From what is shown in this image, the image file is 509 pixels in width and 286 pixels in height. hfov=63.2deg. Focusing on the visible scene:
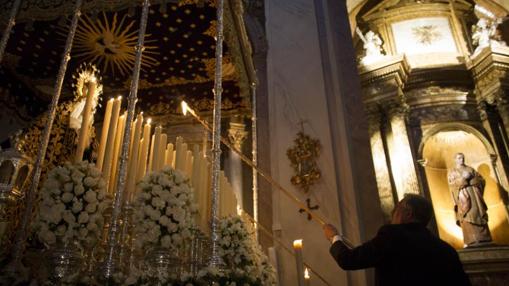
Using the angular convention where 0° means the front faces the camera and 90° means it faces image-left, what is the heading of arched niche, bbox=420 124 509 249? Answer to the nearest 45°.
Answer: approximately 0°
